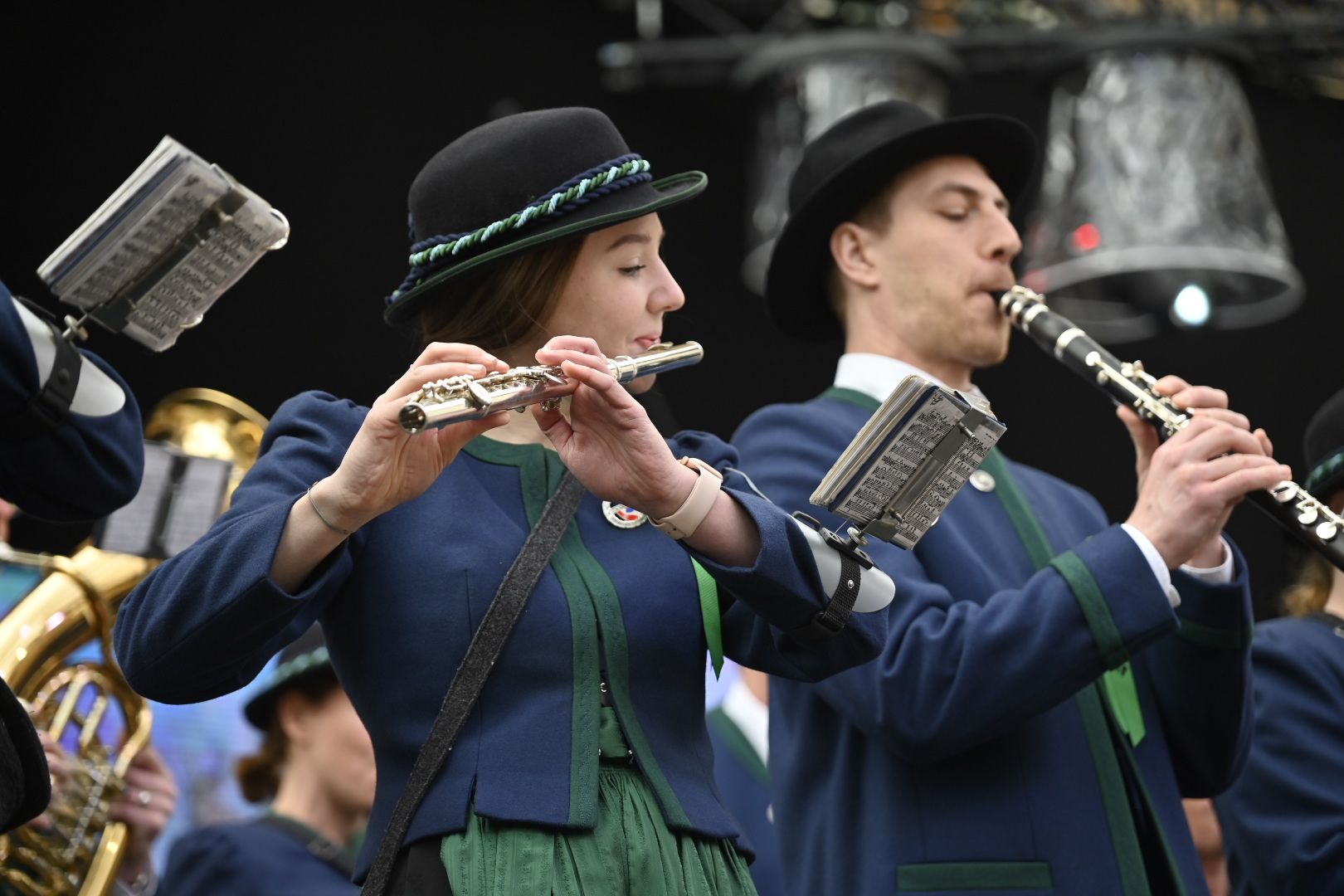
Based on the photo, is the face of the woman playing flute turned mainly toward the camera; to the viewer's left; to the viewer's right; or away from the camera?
to the viewer's right

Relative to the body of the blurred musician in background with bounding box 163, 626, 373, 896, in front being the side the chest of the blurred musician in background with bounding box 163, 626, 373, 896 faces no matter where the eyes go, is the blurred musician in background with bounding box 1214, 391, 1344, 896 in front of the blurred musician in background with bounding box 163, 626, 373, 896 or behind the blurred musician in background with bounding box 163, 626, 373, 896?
in front

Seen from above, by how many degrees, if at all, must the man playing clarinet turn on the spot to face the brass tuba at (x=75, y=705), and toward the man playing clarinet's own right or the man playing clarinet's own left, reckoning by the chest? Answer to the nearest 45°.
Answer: approximately 135° to the man playing clarinet's own right

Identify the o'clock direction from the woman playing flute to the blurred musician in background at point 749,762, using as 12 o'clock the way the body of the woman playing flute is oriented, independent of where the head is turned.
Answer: The blurred musician in background is roughly at 8 o'clock from the woman playing flute.

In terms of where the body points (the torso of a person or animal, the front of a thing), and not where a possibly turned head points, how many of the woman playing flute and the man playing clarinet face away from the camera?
0

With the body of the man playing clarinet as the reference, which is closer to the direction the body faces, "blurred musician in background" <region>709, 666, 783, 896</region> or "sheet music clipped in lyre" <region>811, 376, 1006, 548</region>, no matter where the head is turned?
the sheet music clipped in lyre

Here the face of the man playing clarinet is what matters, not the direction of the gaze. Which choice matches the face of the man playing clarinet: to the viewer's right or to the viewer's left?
to the viewer's right

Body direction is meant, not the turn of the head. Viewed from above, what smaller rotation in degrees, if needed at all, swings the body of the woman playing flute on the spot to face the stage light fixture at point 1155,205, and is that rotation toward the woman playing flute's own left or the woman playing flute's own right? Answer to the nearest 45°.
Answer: approximately 90° to the woman playing flute's own left

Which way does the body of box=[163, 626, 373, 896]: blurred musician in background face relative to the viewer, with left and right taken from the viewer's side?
facing to the right of the viewer

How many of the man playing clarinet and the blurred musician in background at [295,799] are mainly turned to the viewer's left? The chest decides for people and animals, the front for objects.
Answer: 0
